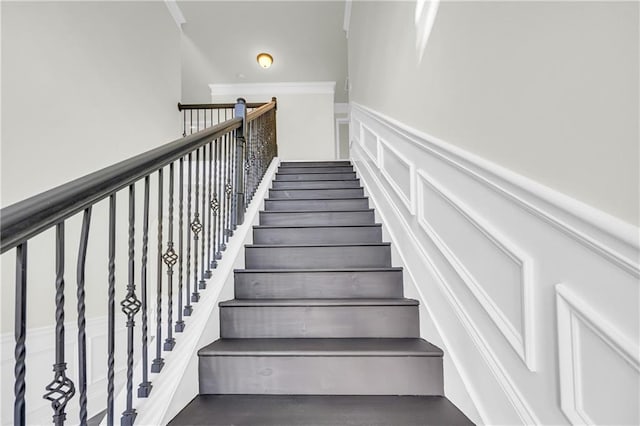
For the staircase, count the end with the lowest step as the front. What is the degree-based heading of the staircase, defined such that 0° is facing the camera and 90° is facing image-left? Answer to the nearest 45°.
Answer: approximately 0°

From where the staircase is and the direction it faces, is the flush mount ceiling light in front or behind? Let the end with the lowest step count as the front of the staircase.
behind
